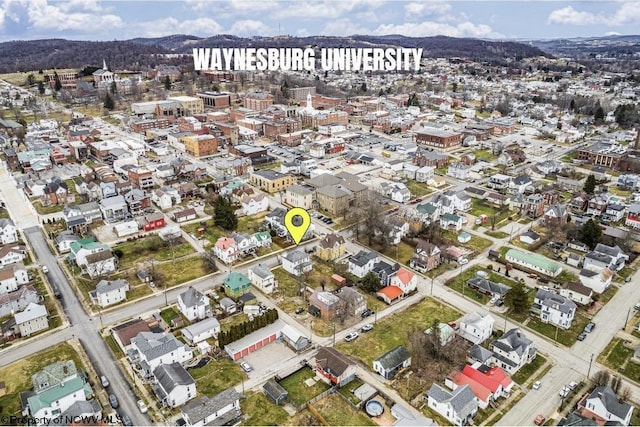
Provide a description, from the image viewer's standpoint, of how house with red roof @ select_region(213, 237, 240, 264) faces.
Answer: facing the viewer and to the right of the viewer

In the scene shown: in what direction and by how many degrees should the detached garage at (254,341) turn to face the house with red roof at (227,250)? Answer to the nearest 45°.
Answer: approximately 135° to its left

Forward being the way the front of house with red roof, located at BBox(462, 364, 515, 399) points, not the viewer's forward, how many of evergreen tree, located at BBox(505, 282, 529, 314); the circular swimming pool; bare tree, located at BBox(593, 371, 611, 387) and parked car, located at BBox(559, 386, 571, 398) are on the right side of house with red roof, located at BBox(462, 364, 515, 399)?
1

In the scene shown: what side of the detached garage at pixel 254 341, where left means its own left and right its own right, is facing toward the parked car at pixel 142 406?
right

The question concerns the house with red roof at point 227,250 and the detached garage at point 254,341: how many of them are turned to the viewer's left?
0

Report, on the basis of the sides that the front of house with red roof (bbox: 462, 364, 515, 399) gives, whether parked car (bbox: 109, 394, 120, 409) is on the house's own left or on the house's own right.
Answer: on the house's own right
